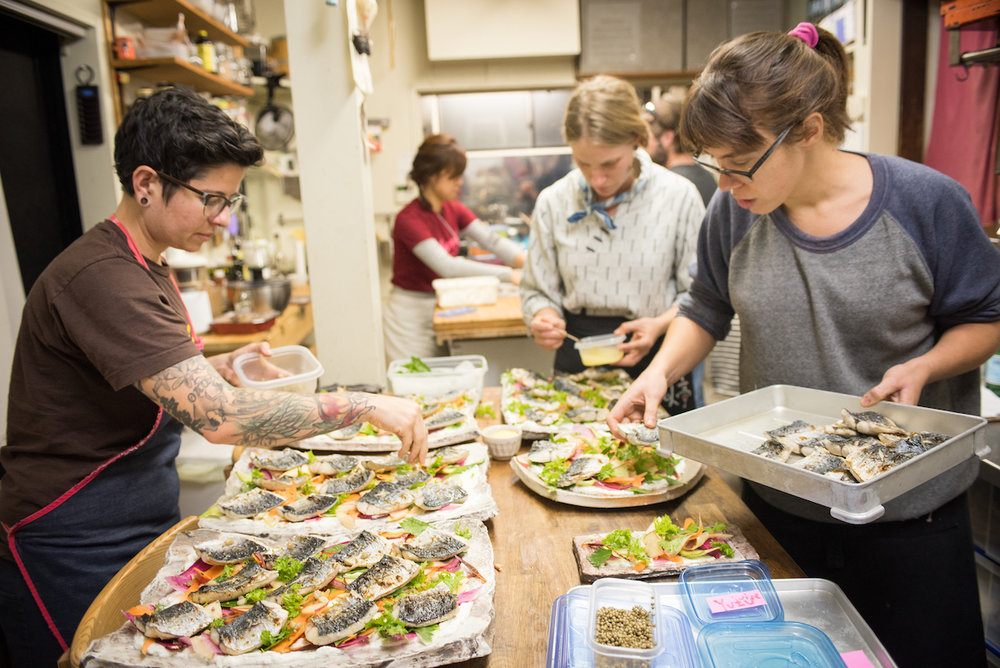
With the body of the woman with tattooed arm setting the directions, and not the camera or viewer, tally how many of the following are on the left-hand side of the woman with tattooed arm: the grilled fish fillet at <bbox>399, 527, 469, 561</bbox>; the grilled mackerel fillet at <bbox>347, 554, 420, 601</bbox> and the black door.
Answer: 1

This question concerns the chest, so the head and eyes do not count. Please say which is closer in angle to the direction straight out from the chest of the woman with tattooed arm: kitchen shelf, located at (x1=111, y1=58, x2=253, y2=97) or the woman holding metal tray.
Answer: the woman holding metal tray

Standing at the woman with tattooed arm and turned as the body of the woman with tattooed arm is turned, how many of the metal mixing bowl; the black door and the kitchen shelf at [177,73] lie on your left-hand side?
3

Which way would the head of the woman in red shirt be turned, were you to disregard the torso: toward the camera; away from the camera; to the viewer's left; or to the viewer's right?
to the viewer's right

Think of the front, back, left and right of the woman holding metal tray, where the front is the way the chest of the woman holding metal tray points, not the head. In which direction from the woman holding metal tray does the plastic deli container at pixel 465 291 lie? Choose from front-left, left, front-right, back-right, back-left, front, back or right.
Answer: right

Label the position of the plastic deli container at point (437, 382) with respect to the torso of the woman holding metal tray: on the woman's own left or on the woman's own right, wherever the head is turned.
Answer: on the woman's own right

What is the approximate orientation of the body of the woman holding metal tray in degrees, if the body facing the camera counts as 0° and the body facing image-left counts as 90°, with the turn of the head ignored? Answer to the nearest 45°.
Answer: approximately 45°

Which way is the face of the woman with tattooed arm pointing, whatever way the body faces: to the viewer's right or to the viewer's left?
to the viewer's right

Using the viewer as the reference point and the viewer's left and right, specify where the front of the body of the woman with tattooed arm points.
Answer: facing to the right of the viewer

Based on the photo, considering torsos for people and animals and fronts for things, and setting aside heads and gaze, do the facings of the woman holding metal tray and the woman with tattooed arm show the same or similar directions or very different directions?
very different directions

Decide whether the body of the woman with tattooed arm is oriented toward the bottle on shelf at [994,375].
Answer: yes

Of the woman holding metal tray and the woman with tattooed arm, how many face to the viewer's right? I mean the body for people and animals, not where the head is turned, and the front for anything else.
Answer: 1

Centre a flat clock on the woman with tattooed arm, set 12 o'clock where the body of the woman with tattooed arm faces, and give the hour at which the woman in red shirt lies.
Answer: The woman in red shirt is roughly at 10 o'clock from the woman with tattooed arm.
